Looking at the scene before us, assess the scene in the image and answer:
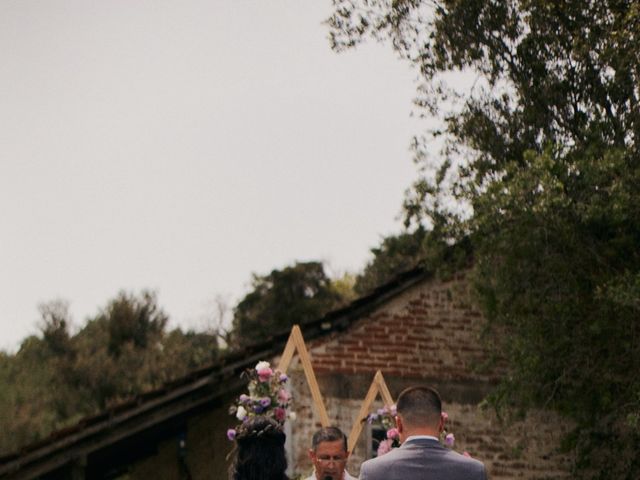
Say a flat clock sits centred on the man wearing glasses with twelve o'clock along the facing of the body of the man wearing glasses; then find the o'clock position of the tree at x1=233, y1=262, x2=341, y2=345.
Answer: The tree is roughly at 6 o'clock from the man wearing glasses.

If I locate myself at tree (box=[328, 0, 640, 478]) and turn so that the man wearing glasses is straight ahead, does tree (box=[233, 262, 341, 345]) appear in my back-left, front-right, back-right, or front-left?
back-right

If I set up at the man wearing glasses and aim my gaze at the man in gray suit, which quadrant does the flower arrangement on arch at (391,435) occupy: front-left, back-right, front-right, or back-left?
back-left

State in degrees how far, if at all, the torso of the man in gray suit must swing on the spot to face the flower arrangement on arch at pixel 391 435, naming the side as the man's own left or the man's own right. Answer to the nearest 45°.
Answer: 0° — they already face it

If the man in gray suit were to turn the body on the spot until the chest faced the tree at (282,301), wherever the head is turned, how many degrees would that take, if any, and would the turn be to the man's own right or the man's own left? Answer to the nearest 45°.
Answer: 0° — they already face it

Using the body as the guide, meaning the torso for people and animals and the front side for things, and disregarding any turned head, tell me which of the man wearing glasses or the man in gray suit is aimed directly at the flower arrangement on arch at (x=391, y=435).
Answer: the man in gray suit

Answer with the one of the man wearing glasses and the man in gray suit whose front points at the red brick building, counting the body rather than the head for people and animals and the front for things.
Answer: the man in gray suit

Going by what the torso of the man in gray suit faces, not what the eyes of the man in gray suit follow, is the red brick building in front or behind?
in front

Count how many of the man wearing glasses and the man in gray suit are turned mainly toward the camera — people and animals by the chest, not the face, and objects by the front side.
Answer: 1

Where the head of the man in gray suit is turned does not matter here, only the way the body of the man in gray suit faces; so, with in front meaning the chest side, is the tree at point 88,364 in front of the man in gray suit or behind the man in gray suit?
in front

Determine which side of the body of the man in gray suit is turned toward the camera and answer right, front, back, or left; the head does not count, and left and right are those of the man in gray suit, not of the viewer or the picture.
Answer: back

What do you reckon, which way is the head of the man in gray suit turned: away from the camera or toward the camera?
away from the camera

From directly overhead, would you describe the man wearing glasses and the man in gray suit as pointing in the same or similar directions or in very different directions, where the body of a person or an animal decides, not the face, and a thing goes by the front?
very different directions
